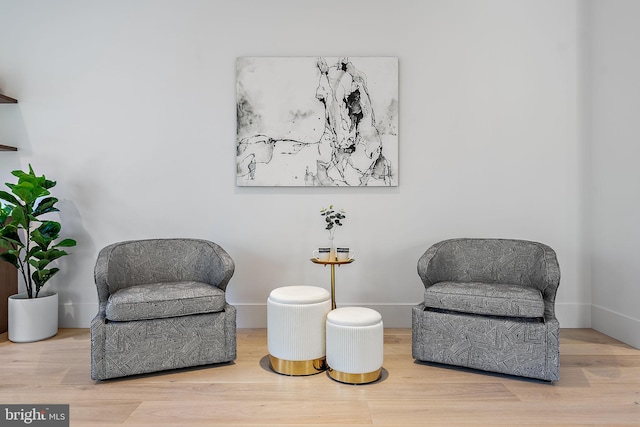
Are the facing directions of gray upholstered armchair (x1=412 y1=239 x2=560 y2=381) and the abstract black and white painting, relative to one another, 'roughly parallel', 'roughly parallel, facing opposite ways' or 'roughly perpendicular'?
roughly parallel

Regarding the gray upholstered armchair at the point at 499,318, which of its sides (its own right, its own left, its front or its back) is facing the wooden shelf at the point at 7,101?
right

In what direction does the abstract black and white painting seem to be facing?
toward the camera

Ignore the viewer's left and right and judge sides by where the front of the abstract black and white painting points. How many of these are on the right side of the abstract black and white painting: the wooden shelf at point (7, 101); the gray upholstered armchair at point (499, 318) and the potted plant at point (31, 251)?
2

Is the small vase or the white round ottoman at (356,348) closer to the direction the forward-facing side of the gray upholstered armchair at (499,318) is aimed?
the white round ottoman

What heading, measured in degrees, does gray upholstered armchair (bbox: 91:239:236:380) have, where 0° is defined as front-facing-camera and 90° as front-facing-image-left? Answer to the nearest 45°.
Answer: approximately 0°

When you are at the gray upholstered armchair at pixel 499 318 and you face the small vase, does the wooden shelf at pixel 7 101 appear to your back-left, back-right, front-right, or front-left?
front-left

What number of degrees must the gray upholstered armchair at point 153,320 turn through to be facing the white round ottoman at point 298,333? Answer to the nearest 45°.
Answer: approximately 45° to its left

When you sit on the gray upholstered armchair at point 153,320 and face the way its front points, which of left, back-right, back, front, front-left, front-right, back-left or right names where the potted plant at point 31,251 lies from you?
back-right

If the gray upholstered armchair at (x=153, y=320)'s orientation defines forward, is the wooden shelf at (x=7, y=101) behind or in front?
behind

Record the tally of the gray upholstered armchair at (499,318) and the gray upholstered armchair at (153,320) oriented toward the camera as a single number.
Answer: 2

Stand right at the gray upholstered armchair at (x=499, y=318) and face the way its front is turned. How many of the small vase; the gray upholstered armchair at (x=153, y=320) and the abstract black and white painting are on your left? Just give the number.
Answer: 0

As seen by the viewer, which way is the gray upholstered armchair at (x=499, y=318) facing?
toward the camera

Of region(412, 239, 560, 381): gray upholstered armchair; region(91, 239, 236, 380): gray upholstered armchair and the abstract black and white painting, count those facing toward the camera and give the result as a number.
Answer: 3

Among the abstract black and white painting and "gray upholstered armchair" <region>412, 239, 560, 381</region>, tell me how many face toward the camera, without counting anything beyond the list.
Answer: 2

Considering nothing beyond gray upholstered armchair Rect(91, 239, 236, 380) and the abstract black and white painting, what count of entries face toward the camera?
2
